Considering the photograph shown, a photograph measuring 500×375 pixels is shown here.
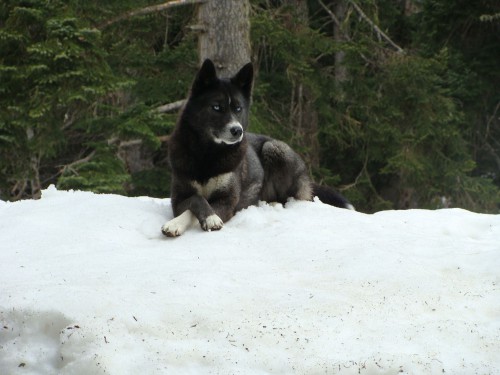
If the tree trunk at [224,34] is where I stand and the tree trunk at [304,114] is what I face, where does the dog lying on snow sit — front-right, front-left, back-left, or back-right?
back-right

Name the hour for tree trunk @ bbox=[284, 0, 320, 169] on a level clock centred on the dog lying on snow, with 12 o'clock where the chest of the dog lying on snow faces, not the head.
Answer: The tree trunk is roughly at 5 o'clock from the dog lying on snow.

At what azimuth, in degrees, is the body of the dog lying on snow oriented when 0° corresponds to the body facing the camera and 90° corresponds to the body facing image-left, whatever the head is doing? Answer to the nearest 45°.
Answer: approximately 45°
